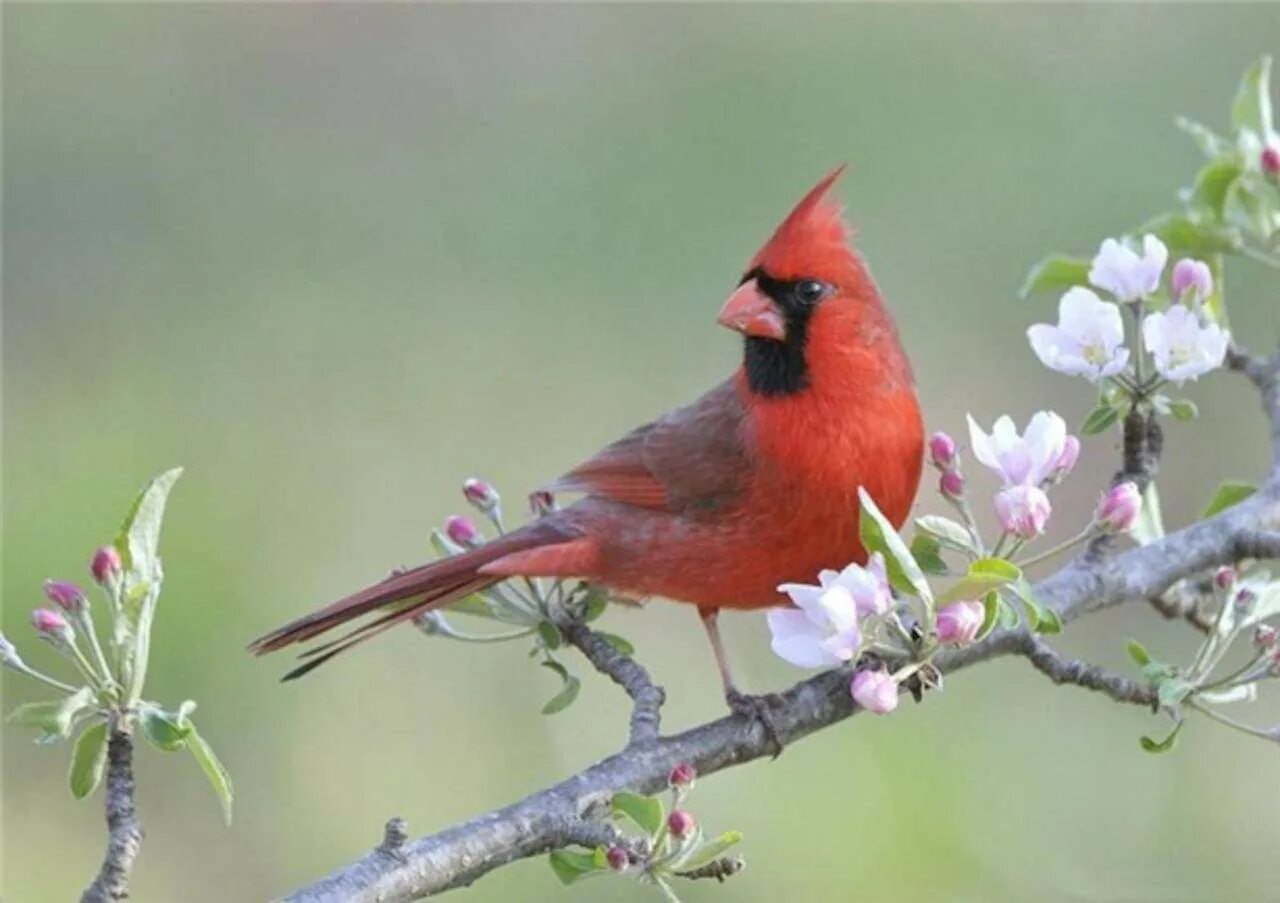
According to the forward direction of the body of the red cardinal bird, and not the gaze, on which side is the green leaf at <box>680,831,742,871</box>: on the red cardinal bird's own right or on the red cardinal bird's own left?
on the red cardinal bird's own right

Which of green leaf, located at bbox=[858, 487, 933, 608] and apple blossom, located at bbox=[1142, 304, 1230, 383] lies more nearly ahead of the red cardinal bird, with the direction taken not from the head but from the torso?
the green leaf

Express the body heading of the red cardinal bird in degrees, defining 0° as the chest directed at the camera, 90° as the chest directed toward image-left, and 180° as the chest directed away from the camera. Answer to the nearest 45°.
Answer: approximately 270°

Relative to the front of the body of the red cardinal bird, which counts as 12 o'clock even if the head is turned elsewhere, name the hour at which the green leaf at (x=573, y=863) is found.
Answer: The green leaf is roughly at 4 o'clock from the red cardinal bird.
